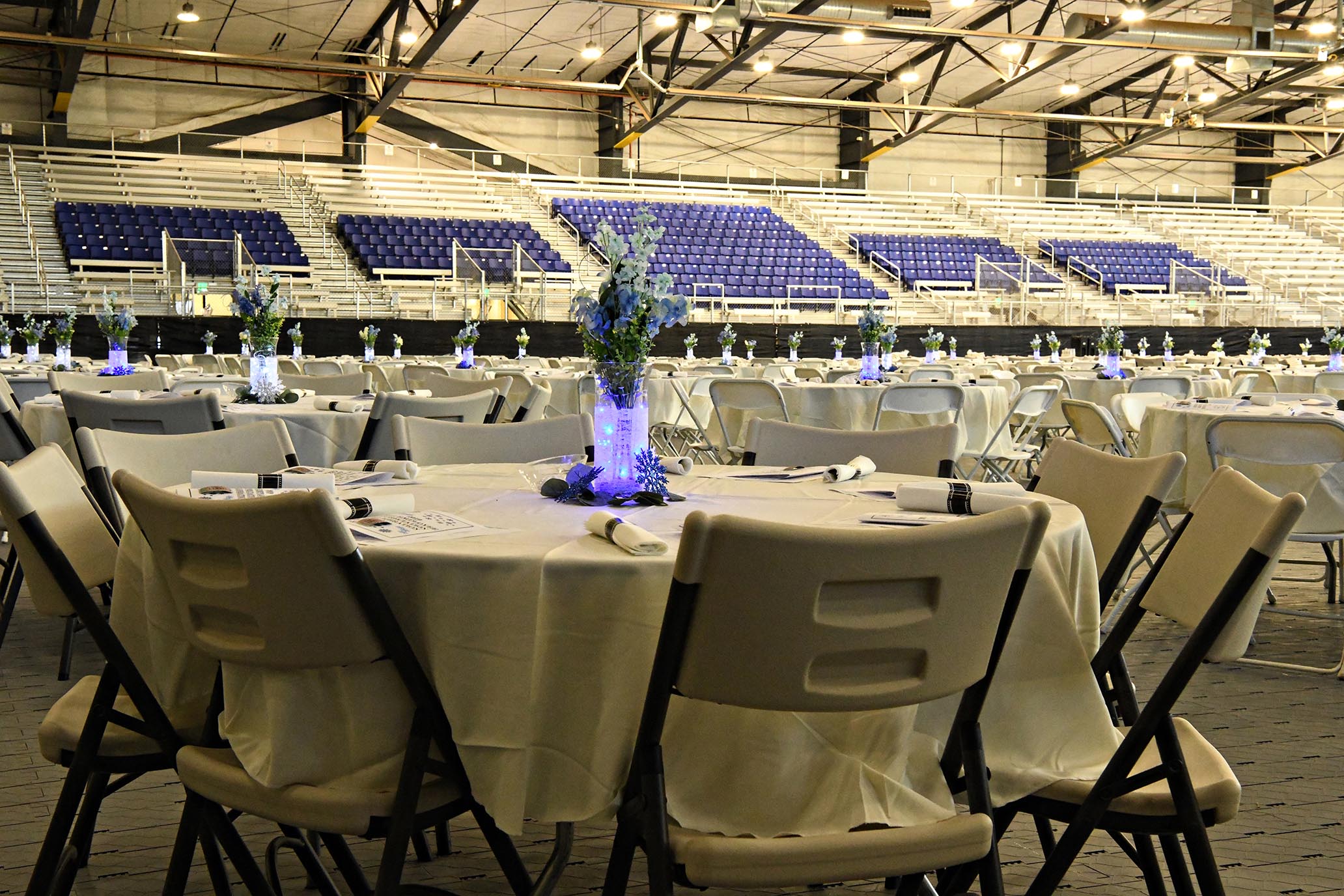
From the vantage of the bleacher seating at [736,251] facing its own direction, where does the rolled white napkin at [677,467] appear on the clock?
The rolled white napkin is roughly at 12 o'clock from the bleacher seating.

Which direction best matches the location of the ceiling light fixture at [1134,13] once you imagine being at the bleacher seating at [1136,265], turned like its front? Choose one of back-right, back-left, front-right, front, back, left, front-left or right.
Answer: front-right

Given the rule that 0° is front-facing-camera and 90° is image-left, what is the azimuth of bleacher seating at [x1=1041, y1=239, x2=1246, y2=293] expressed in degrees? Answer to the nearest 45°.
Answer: approximately 315°

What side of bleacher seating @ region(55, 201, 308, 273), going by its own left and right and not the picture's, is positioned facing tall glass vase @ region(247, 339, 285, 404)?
front

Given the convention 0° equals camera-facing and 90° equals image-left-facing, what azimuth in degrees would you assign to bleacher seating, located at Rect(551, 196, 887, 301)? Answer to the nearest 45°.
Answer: approximately 0°

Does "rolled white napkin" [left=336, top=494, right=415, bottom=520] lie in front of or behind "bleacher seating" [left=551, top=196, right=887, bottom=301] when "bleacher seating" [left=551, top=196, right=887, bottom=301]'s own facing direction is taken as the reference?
in front

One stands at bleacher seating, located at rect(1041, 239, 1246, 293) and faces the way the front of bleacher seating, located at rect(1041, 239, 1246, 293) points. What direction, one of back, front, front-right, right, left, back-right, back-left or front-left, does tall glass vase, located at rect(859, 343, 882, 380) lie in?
front-right

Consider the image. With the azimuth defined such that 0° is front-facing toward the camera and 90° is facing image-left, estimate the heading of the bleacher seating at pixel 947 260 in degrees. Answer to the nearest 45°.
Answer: approximately 315°

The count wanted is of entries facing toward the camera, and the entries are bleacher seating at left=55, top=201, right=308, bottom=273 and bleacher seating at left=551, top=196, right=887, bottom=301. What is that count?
2
